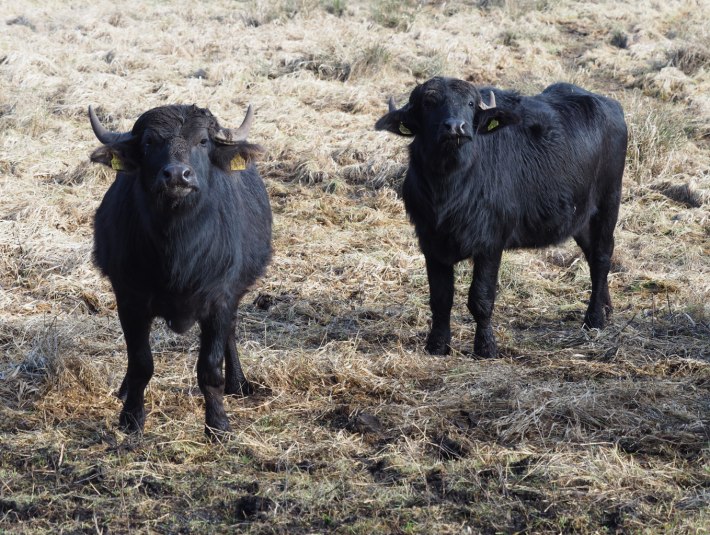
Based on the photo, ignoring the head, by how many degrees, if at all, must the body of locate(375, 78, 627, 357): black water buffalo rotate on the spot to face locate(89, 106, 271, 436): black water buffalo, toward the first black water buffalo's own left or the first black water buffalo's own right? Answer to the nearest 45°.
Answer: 0° — it already faces it

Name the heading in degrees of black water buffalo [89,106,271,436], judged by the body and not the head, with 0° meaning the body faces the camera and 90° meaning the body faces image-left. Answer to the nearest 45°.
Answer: approximately 0°

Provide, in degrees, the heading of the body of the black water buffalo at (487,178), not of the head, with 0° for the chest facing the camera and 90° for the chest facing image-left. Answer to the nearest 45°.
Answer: approximately 45°

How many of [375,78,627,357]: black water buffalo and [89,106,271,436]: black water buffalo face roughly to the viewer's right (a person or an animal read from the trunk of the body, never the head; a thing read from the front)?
0

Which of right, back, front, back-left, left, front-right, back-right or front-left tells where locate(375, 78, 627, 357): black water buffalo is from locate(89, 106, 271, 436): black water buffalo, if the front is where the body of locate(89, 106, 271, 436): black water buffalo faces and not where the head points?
back-left
